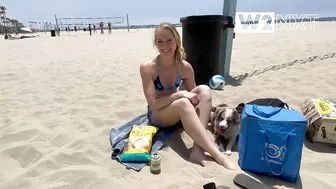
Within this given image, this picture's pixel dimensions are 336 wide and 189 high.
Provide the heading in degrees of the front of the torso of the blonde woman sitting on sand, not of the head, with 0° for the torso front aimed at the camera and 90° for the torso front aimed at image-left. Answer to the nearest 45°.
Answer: approximately 315°

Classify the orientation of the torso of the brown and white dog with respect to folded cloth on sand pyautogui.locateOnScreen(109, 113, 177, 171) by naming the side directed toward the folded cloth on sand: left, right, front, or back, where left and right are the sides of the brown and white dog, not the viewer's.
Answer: right

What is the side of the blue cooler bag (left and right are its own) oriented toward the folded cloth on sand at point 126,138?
right

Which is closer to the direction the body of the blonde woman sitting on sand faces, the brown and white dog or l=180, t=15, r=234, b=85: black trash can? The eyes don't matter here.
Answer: the brown and white dog

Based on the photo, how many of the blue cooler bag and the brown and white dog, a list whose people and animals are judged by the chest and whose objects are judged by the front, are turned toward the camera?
2

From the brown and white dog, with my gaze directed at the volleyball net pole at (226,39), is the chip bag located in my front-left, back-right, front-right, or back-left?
back-left

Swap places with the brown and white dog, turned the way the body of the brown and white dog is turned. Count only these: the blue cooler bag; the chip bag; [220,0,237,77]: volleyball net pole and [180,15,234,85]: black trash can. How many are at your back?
2

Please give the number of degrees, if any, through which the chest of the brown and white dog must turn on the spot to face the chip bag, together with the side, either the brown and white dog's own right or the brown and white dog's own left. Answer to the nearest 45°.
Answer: approximately 45° to the brown and white dog's own right

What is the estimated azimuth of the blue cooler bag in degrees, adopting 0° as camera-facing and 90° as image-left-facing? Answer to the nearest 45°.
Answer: approximately 0°

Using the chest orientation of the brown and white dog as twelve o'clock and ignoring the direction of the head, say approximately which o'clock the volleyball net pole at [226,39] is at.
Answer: The volleyball net pole is roughly at 6 o'clock from the brown and white dog.
